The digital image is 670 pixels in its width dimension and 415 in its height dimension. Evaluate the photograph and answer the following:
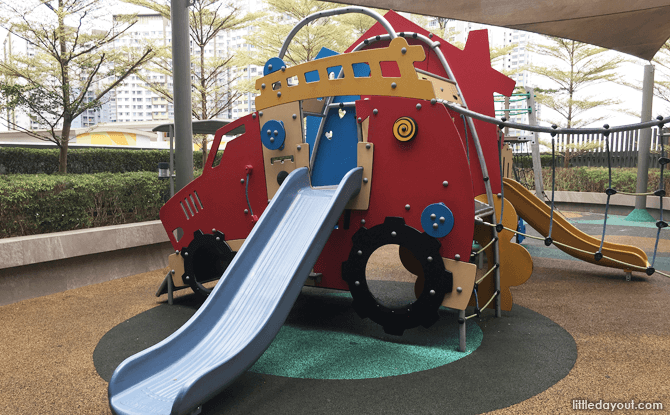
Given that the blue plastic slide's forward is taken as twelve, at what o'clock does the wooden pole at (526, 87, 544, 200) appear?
The wooden pole is roughly at 6 o'clock from the blue plastic slide.

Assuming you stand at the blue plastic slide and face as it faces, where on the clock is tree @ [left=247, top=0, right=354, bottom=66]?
The tree is roughly at 5 o'clock from the blue plastic slide.

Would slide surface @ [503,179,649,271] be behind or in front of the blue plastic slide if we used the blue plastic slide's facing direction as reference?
behind

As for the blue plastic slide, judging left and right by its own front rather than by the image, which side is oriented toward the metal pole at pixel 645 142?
back

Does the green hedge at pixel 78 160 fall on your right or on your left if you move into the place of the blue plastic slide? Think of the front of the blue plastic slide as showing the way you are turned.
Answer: on your right

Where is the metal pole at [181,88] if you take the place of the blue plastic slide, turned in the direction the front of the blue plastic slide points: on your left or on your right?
on your right

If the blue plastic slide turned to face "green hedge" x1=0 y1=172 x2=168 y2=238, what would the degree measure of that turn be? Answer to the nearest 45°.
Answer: approximately 90° to its right

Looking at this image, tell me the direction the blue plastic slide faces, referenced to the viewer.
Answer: facing the viewer and to the left of the viewer

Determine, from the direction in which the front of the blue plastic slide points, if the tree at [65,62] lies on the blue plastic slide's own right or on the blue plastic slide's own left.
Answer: on the blue plastic slide's own right

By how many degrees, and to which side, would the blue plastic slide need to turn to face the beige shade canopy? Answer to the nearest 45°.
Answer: approximately 180°
